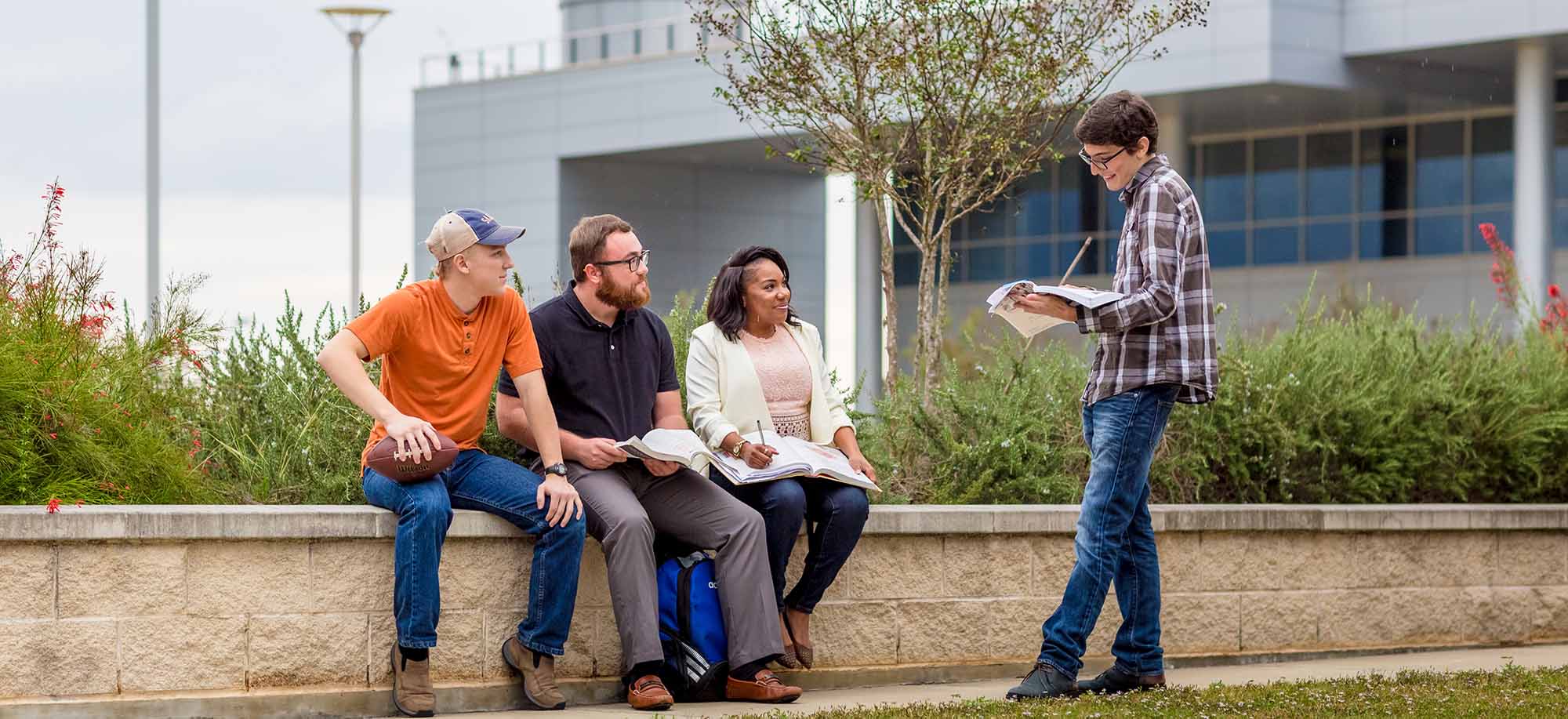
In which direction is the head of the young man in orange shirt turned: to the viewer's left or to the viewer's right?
to the viewer's right

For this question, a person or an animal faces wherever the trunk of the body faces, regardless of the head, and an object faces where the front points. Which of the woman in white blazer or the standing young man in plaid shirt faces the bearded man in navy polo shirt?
the standing young man in plaid shirt

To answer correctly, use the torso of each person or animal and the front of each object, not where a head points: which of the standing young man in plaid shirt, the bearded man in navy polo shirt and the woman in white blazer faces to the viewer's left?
the standing young man in plaid shirt

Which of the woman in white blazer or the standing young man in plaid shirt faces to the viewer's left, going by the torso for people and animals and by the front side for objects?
the standing young man in plaid shirt

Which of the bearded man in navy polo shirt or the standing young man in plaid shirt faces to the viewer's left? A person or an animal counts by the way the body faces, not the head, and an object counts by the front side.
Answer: the standing young man in plaid shirt

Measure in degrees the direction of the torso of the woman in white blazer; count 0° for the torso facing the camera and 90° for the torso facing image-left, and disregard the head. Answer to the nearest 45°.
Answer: approximately 315°

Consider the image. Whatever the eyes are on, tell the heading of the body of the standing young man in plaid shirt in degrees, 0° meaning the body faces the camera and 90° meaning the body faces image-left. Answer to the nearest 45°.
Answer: approximately 90°
